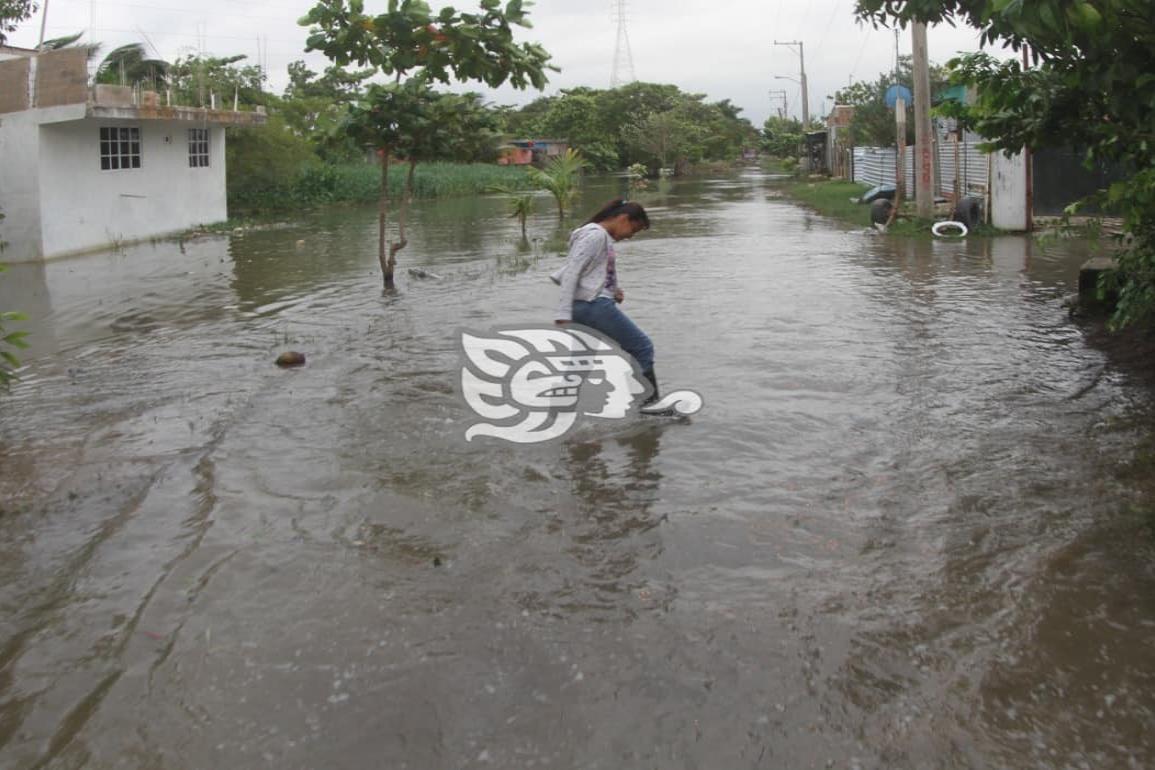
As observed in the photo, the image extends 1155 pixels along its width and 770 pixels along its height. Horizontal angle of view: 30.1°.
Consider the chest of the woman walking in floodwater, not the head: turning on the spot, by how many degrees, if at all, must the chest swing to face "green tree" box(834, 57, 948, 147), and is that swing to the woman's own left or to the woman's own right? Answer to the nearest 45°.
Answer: approximately 90° to the woman's own left

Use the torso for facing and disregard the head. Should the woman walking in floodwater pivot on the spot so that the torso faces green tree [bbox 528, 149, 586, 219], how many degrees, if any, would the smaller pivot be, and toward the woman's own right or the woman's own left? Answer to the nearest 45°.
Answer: approximately 90° to the woman's own left

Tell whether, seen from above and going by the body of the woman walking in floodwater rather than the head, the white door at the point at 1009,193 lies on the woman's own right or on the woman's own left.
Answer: on the woman's own left

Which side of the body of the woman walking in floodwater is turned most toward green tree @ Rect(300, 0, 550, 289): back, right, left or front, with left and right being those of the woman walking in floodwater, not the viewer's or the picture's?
left

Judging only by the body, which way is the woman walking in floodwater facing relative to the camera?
to the viewer's right

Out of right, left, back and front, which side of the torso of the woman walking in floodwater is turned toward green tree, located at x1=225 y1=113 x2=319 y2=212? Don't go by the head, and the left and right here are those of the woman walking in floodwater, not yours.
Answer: left
